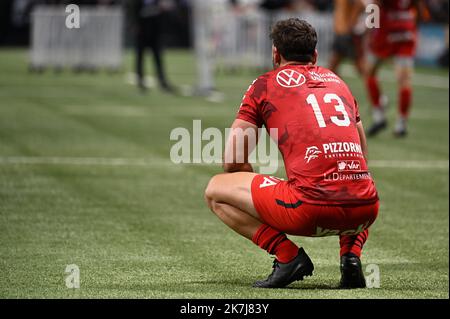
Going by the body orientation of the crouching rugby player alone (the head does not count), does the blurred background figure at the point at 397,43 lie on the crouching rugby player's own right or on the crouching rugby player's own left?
on the crouching rugby player's own right

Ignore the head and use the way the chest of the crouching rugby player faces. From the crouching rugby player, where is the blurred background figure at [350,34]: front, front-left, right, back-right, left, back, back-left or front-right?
front-right

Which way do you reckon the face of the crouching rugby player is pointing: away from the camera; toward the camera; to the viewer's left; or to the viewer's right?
away from the camera

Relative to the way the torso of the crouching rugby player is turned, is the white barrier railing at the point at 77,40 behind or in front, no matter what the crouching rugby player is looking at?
in front
